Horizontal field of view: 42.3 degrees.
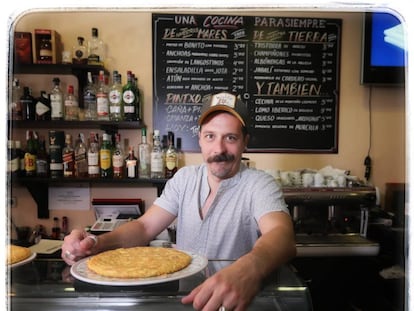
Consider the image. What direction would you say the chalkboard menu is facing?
toward the camera

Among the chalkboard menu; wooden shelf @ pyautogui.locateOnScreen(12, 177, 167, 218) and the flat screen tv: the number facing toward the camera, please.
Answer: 3

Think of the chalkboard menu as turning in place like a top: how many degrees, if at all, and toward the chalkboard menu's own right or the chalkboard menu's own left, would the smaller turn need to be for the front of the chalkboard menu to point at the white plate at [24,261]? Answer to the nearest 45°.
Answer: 0° — it already faces it

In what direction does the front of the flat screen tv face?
toward the camera

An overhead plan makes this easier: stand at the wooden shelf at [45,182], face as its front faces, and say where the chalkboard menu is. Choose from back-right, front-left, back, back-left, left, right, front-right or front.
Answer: left
